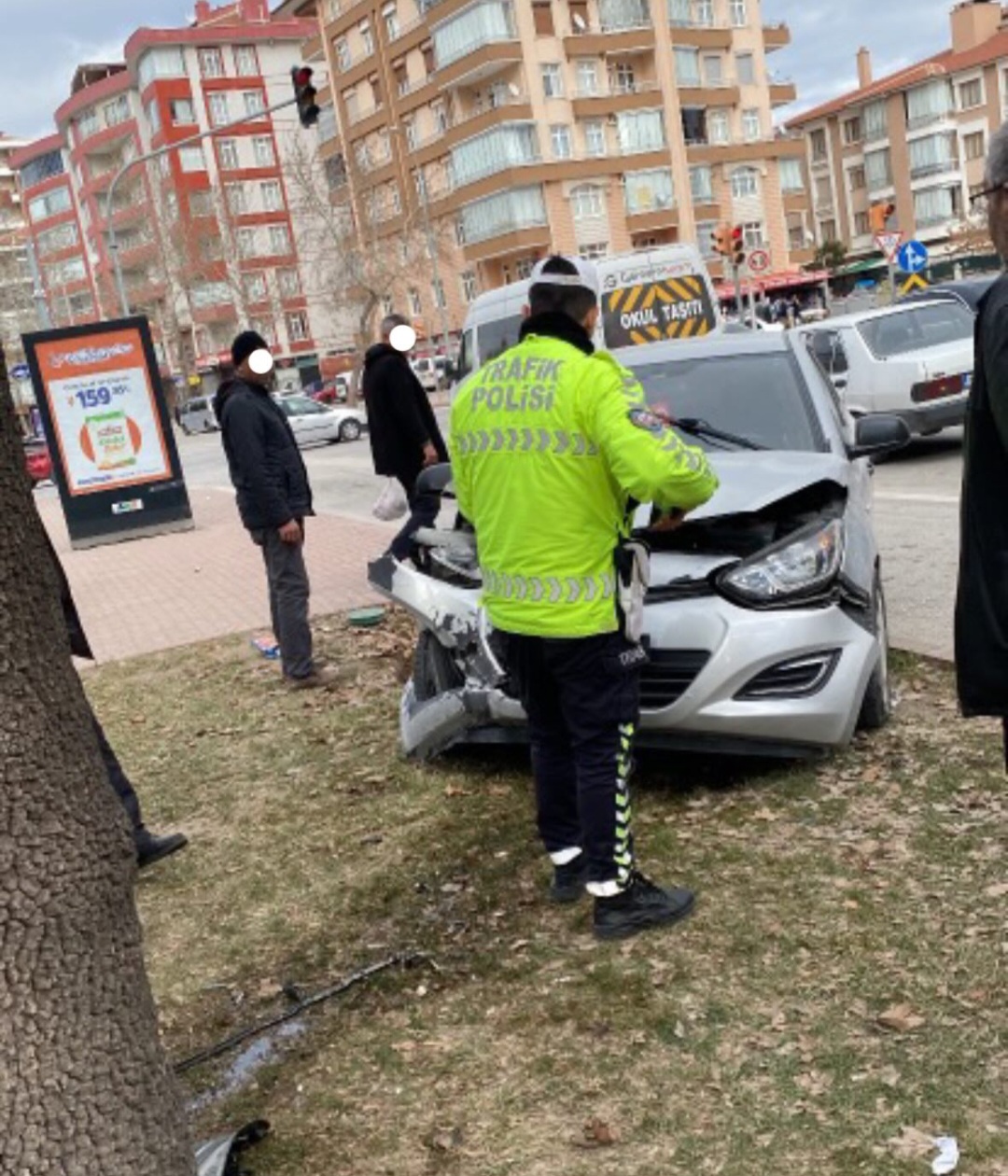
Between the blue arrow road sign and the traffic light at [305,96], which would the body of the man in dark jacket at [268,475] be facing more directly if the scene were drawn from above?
the blue arrow road sign

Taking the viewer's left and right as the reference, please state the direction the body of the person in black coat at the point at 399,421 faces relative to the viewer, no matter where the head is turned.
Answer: facing to the right of the viewer

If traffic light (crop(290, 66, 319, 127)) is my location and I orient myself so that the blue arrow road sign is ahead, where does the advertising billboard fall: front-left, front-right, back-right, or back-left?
back-right

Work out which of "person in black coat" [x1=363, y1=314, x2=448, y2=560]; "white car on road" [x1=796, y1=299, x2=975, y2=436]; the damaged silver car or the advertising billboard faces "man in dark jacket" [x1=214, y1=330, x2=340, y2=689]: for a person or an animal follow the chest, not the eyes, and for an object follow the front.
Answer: the advertising billboard

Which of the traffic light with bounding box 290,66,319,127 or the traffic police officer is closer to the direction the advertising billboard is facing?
the traffic police officer

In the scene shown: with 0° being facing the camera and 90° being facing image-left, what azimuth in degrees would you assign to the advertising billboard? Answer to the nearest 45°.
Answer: approximately 0°

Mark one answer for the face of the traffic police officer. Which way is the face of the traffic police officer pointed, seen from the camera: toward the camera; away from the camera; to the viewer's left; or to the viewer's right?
away from the camera

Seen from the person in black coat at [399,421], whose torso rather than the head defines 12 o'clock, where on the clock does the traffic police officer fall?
The traffic police officer is roughly at 3 o'clock from the person in black coat.

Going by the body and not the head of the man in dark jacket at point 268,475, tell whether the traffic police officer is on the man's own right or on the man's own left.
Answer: on the man's own right
